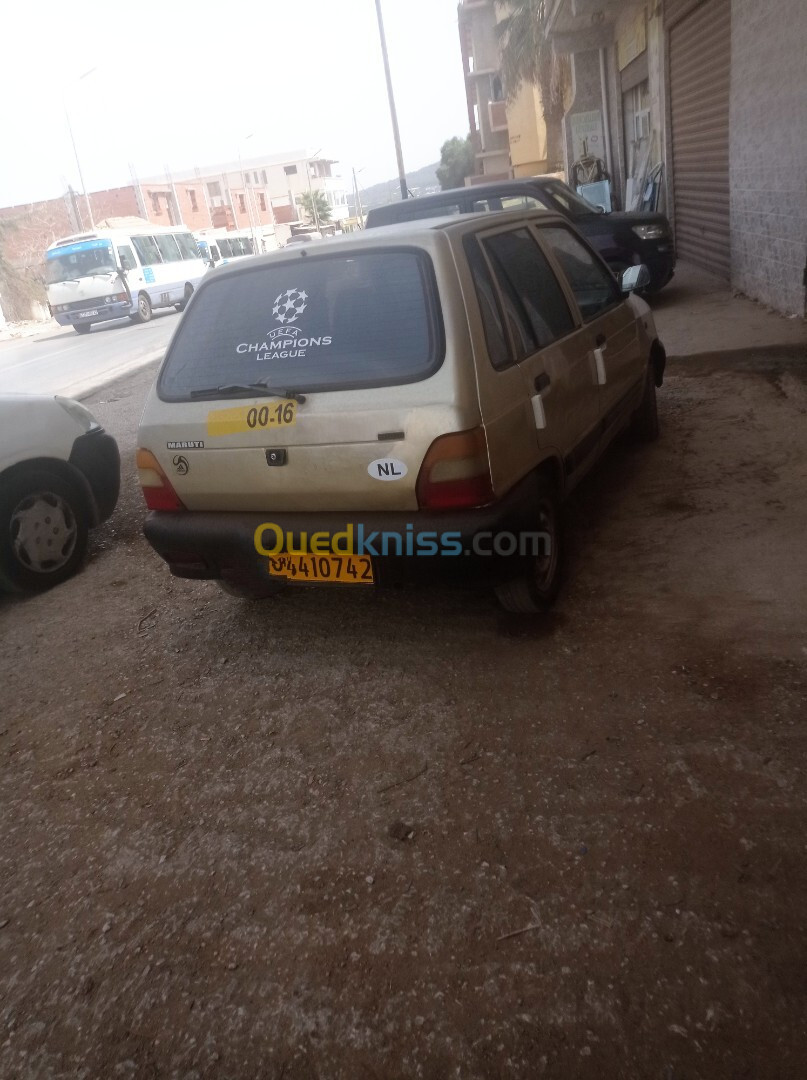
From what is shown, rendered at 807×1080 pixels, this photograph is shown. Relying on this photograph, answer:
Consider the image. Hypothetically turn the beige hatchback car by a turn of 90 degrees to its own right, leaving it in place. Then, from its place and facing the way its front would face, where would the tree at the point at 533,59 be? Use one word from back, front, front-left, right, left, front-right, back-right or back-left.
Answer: back-left

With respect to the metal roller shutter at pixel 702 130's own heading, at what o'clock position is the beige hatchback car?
The beige hatchback car is roughly at 9 o'clock from the metal roller shutter.

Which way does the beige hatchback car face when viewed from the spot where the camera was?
facing away from the viewer and to the right of the viewer

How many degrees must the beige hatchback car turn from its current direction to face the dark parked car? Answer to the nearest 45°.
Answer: approximately 45° to its left

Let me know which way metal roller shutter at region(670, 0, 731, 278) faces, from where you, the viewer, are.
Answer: facing to the left of the viewer

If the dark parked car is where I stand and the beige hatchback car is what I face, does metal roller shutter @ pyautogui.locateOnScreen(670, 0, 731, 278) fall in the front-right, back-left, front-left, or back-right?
back-left

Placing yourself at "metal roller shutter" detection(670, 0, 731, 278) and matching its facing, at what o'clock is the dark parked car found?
The dark parked car is roughly at 12 o'clock from the metal roller shutter.

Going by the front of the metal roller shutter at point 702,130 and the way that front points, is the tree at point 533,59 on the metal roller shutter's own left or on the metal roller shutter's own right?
on the metal roller shutter's own right

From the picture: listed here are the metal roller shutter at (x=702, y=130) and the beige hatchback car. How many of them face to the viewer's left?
1
